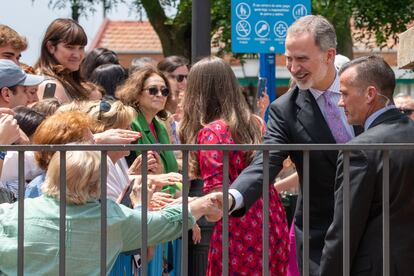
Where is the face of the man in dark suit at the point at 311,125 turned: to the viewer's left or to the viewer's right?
to the viewer's left

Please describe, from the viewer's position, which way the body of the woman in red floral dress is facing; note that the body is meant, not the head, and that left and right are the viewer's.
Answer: facing away from the viewer and to the left of the viewer

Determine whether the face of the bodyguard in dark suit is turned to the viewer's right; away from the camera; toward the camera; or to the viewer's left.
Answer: to the viewer's left

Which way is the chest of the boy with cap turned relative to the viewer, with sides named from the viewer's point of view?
facing to the right of the viewer

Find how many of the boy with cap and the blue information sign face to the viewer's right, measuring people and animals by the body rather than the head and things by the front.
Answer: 1

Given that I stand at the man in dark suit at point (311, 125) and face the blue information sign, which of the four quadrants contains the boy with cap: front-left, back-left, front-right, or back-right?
front-left

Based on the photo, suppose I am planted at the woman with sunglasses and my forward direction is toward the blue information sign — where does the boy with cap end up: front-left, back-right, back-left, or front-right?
back-left

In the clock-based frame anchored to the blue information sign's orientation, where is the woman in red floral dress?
The woman in red floral dress is roughly at 12 o'clock from the blue information sign.

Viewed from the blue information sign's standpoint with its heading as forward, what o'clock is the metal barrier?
The metal barrier is roughly at 12 o'clock from the blue information sign.

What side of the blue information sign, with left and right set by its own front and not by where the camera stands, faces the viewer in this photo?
front

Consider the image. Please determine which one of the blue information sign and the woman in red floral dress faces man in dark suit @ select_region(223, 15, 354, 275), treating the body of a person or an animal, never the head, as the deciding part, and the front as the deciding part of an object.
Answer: the blue information sign

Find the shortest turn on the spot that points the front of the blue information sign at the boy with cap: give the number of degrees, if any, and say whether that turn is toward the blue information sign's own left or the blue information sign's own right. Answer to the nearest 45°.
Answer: approximately 45° to the blue information sign's own right

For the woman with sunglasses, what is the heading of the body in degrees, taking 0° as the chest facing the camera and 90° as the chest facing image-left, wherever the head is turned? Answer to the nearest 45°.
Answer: approximately 315°

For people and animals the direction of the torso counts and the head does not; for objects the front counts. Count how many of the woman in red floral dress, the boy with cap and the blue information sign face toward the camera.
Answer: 1
